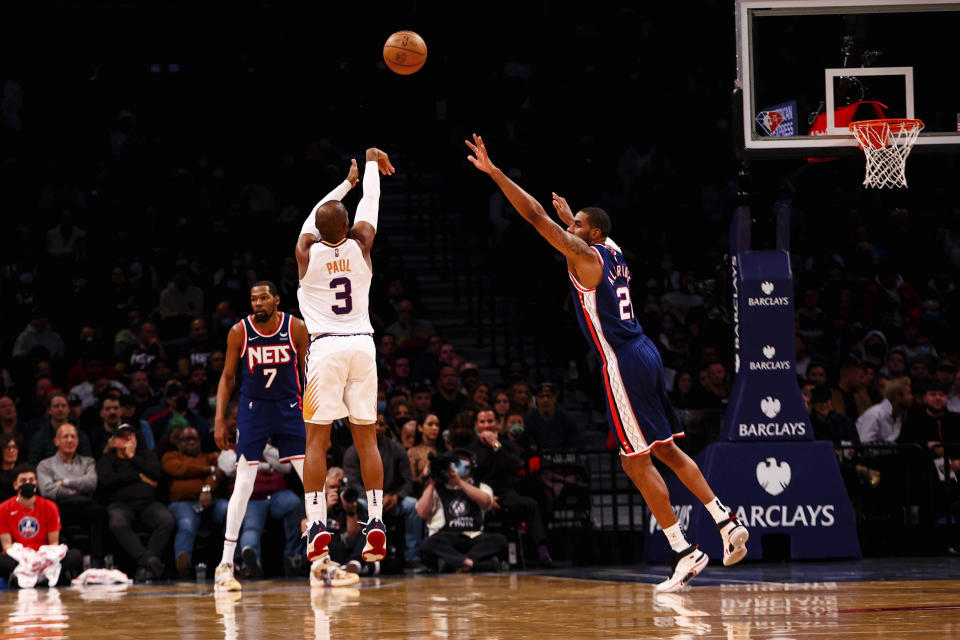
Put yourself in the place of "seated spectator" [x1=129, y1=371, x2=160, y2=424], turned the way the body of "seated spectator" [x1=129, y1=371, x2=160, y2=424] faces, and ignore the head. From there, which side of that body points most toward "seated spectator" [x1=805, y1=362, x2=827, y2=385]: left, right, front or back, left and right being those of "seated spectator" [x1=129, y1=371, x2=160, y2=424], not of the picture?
left

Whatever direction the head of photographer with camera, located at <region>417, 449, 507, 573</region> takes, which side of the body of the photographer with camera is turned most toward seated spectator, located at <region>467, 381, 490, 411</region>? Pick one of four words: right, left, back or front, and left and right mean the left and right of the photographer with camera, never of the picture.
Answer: back

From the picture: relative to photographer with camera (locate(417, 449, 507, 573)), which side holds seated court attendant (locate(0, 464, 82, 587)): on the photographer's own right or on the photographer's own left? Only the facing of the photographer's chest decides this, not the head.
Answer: on the photographer's own right

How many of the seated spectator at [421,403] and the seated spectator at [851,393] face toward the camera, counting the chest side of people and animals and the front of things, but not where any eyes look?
2

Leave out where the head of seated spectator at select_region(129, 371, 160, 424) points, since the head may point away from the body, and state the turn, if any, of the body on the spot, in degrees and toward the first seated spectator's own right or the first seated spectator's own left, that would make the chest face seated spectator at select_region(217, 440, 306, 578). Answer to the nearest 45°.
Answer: approximately 45° to the first seated spectator's own left

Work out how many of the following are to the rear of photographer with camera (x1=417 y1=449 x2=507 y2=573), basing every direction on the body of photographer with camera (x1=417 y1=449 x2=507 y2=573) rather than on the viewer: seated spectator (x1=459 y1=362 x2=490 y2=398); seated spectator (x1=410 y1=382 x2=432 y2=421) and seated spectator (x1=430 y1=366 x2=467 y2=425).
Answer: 3

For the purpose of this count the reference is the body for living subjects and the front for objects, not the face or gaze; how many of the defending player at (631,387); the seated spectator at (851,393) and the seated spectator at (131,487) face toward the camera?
2
